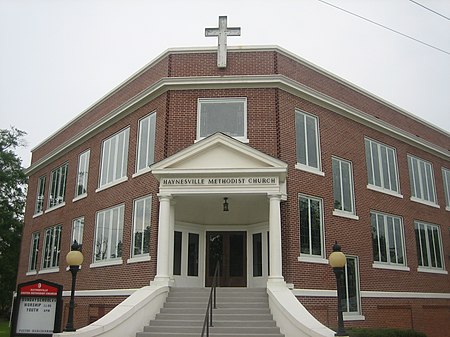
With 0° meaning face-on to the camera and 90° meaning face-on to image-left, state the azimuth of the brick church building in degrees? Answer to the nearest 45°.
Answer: approximately 0°

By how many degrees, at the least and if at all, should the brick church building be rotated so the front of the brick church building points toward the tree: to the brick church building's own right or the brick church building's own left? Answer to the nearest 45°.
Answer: approximately 135° to the brick church building's own right
